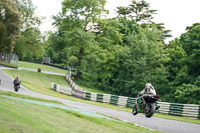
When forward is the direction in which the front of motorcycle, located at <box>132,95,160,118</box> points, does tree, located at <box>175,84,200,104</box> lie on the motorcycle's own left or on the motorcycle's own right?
on the motorcycle's own right

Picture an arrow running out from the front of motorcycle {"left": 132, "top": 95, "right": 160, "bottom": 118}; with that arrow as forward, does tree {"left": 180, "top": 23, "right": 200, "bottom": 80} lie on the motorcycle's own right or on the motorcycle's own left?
on the motorcycle's own right

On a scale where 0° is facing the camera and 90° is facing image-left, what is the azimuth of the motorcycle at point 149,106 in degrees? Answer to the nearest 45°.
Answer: approximately 135°

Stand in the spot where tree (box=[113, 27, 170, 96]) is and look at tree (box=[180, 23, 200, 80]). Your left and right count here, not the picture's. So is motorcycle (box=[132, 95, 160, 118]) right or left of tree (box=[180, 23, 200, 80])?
right
